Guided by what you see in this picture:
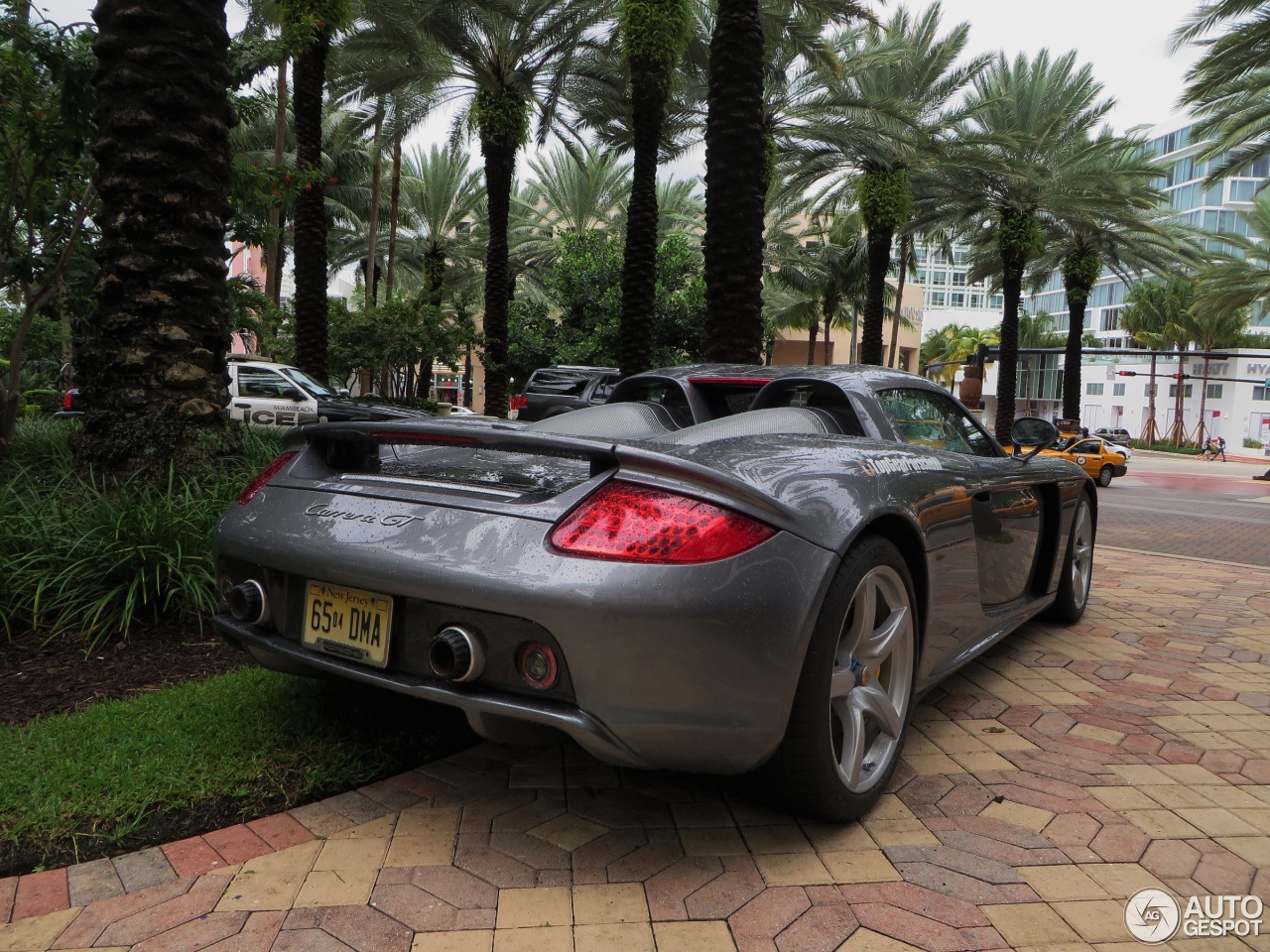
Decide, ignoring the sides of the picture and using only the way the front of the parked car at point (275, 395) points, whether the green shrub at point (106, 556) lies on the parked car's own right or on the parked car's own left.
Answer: on the parked car's own right

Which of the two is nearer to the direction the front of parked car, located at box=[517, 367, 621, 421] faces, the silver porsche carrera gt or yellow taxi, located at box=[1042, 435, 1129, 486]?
the yellow taxi

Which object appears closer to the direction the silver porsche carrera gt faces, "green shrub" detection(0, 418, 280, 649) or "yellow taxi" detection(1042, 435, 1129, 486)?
the yellow taxi

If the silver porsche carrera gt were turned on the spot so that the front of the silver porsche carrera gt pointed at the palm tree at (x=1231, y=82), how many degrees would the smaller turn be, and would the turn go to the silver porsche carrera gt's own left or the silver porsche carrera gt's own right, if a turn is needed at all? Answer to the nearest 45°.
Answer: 0° — it already faces it

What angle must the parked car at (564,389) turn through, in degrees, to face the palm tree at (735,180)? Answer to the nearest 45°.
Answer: approximately 90° to its right

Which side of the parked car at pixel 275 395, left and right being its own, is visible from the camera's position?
right

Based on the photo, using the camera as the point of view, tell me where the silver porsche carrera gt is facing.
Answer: facing away from the viewer and to the right of the viewer
